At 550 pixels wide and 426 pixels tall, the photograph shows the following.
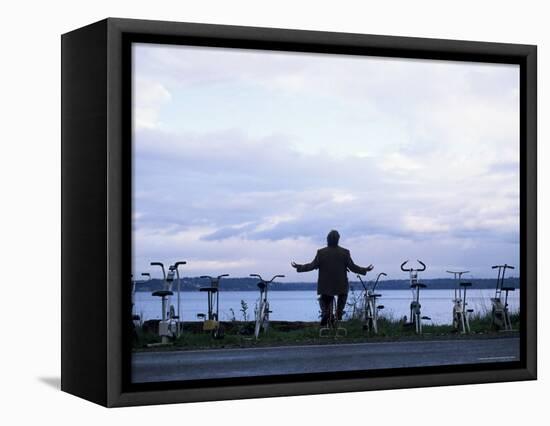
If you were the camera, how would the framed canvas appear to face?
facing the viewer and to the right of the viewer
